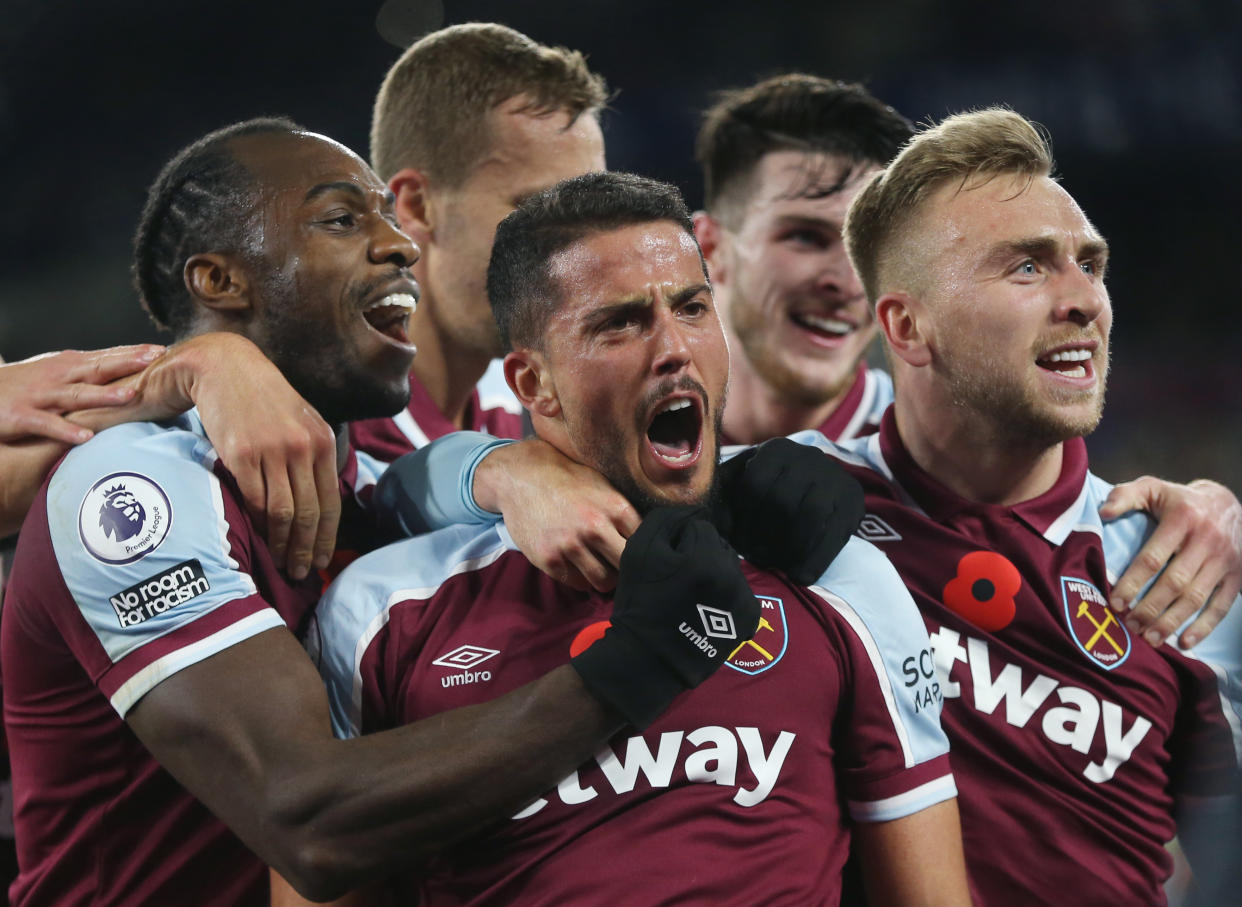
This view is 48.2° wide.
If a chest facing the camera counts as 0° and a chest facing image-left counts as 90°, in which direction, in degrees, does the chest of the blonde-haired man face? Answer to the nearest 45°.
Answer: approximately 315°
